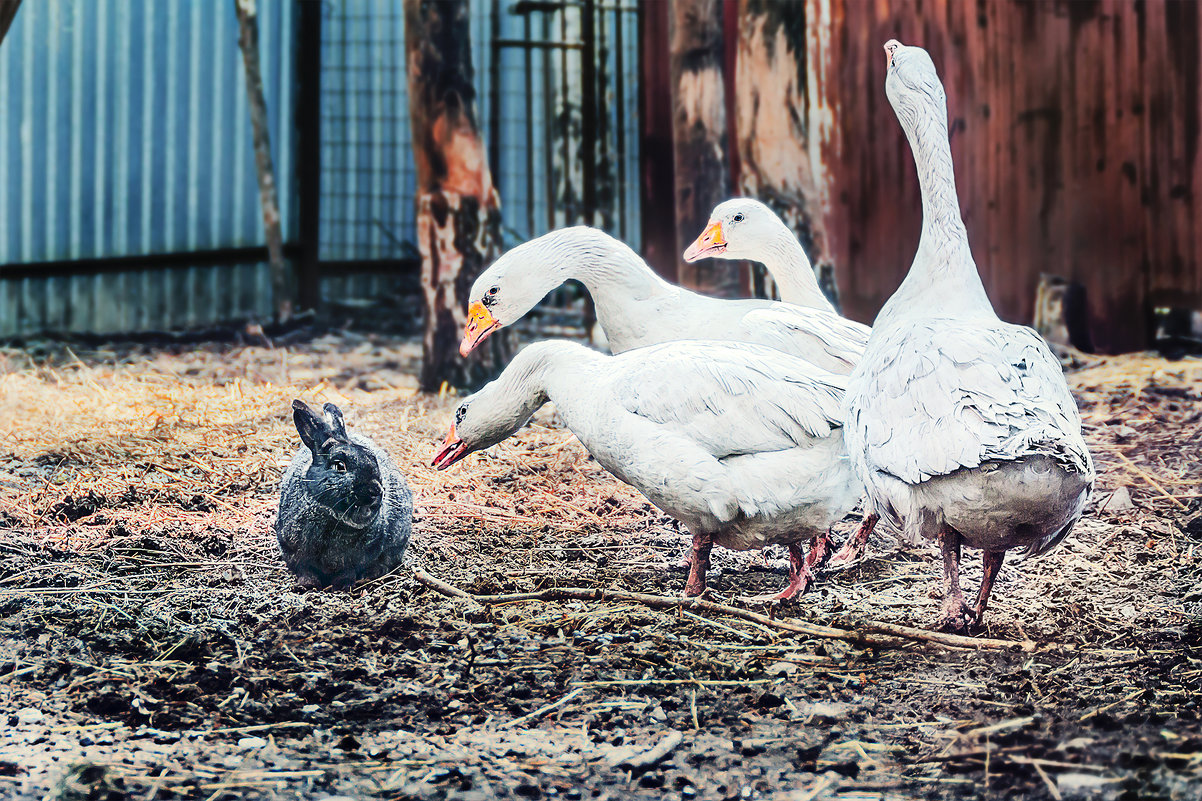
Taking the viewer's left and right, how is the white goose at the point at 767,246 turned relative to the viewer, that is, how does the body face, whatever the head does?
facing to the left of the viewer

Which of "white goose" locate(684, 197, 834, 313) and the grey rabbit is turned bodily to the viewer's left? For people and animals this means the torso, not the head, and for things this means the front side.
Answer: the white goose

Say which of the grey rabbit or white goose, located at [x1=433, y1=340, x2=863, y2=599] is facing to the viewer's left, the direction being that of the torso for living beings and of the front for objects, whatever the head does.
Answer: the white goose

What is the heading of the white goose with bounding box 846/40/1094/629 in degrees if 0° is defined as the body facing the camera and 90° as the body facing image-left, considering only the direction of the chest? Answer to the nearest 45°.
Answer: approximately 135°

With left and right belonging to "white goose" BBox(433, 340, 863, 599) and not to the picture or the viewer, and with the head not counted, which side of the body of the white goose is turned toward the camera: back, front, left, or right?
left

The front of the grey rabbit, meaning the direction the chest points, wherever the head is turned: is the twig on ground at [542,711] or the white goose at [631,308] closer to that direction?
the twig on ground

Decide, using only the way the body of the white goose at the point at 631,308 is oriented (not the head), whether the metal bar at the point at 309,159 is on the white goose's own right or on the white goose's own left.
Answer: on the white goose's own right

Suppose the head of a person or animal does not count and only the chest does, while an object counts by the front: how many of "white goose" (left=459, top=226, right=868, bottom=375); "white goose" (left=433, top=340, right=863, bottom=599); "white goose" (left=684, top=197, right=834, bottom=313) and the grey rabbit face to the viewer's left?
3

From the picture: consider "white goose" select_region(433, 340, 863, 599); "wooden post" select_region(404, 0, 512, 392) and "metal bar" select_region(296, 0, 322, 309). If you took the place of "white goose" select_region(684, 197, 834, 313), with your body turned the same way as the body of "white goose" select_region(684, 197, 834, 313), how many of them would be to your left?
1

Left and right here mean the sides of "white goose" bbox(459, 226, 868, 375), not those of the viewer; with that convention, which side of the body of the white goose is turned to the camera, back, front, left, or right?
left
